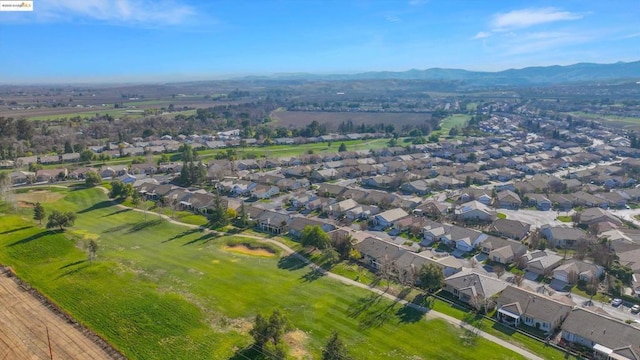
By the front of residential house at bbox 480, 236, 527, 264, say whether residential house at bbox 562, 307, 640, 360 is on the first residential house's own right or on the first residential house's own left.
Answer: on the first residential house's own left

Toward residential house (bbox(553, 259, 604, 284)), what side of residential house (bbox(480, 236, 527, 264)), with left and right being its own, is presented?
left

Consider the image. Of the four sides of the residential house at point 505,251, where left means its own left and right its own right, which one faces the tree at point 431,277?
front

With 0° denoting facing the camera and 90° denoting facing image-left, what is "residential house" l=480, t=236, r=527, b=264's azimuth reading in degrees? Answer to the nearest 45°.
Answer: approximately 45°

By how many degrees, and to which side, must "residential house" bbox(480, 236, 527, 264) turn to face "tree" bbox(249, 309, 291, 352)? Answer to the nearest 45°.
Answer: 0° — it already faces it

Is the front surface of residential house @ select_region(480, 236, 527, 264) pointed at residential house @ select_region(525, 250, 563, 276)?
no

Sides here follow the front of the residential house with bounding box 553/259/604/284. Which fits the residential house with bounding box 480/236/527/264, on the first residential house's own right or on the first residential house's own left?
on the first residential house's own right

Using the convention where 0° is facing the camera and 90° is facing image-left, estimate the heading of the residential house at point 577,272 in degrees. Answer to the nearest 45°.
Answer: approximately 45°

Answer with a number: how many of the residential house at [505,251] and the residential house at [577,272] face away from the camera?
0

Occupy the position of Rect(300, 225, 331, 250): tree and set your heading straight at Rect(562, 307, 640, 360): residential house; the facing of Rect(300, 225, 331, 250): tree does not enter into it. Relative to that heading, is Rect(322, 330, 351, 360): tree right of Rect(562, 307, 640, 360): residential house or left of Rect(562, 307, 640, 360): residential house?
right

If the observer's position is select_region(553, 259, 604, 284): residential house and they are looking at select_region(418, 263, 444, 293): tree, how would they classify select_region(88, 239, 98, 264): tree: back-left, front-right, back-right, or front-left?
front-right

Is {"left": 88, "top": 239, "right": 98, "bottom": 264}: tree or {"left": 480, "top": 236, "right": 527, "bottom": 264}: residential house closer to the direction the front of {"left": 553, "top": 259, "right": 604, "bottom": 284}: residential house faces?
the tree

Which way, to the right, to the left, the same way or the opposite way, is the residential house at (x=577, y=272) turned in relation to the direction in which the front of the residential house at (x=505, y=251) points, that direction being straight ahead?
the same way
